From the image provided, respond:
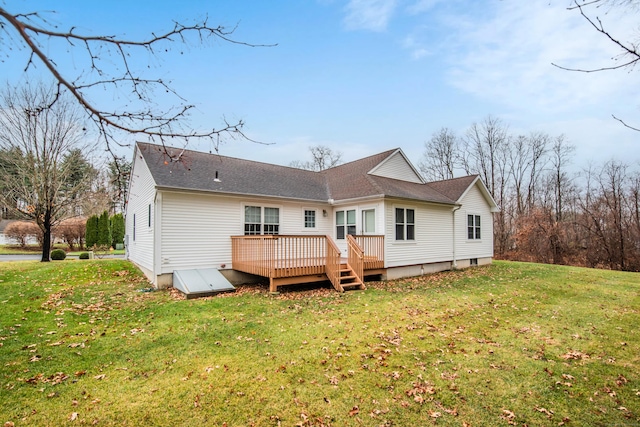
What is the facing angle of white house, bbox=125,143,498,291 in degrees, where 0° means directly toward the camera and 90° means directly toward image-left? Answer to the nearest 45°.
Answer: approximately 135°

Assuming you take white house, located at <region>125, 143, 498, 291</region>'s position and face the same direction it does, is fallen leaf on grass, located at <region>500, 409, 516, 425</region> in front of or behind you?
behind

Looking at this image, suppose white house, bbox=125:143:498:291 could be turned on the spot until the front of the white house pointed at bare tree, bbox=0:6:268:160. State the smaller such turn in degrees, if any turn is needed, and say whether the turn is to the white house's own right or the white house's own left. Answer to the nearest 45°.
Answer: approximately 135° to the white house's own left

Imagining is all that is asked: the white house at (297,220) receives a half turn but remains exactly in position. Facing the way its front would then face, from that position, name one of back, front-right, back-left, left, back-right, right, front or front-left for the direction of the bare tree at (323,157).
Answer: back-left

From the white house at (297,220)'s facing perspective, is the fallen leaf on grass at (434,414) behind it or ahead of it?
behind

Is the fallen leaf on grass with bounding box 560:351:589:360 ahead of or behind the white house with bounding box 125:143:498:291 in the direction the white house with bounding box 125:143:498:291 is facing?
behind

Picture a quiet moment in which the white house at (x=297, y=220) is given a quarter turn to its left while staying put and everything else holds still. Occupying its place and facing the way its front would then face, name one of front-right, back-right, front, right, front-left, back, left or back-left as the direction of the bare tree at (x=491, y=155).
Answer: back

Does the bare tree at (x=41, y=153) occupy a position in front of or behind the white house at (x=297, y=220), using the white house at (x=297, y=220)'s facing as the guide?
in front

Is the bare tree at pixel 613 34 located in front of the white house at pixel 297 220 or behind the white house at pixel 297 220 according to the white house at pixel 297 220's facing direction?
behind

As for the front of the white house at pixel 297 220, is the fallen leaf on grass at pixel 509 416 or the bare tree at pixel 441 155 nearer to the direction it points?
the bare tree

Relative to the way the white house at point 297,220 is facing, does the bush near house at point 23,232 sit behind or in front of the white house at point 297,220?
in front

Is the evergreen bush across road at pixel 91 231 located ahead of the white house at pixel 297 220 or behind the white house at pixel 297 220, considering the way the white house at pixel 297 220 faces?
ahead
